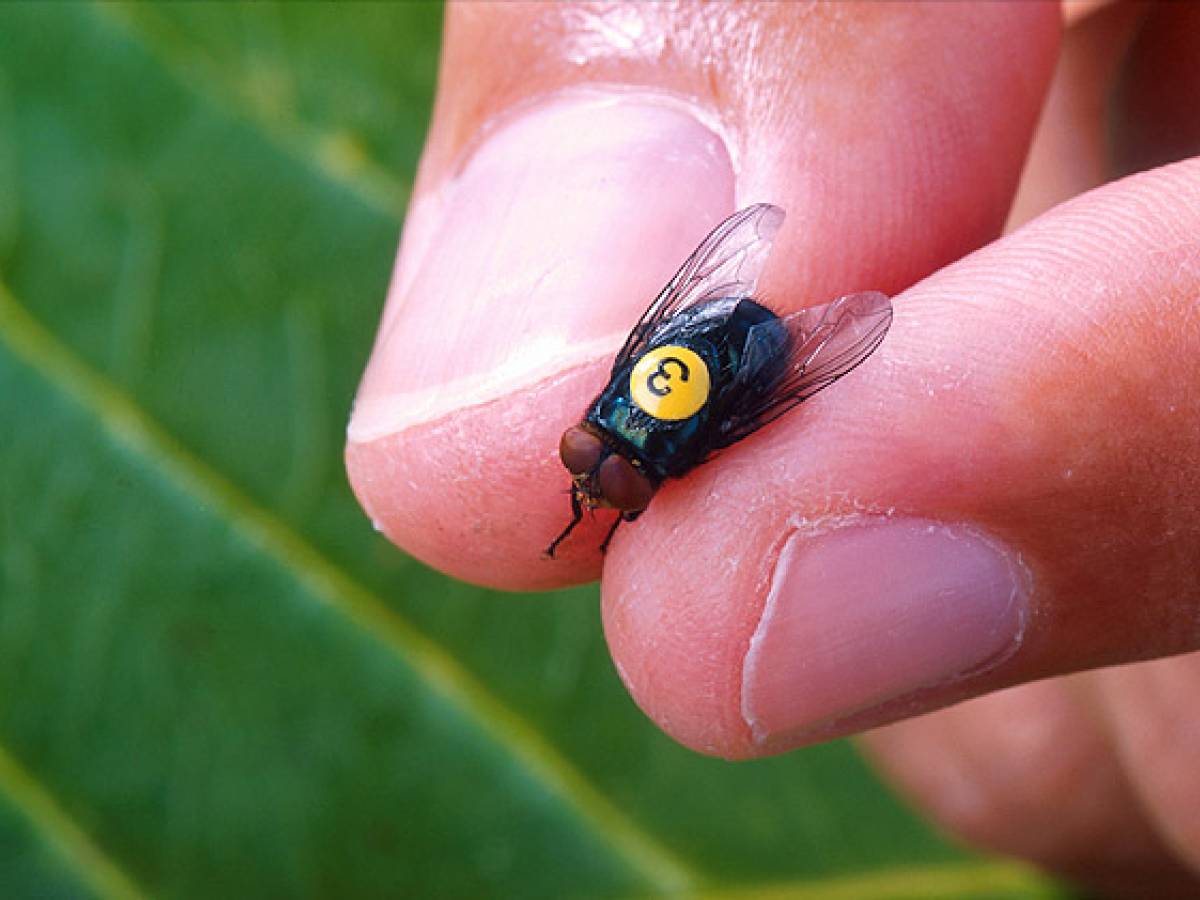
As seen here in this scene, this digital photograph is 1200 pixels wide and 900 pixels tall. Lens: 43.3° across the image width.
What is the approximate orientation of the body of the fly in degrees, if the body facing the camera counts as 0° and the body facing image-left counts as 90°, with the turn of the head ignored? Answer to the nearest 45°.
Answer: approximately 45°
